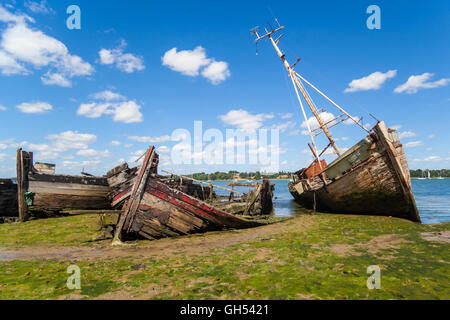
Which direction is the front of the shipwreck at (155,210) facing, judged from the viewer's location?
facing the viewer and to the left of the viewer

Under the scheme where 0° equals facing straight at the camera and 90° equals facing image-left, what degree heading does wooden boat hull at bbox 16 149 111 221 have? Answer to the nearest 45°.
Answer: approximately 90°

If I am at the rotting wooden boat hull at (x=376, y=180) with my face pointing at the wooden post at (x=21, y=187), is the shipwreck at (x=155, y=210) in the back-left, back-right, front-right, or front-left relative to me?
front-left

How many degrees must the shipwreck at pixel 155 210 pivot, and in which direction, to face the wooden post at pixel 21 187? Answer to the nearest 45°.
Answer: approximately 90° to its right

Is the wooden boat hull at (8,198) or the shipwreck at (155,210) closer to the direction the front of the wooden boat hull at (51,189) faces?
the wooden boat hull

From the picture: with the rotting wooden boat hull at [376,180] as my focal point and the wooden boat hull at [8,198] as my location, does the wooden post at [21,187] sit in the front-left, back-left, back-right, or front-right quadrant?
front-right

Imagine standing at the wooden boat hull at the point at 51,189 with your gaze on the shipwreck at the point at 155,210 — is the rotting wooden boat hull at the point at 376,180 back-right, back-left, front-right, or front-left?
front-left

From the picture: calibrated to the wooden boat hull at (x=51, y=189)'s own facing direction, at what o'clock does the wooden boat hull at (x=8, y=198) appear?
the wooden boat hull at (x=8, y=198) is roughly at 1 o'clock from the wooden boat hull at (x=51, y=189).

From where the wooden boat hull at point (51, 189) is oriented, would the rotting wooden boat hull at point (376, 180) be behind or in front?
behind

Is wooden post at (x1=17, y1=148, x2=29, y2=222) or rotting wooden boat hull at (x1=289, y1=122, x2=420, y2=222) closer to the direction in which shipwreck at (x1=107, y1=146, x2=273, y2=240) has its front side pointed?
the wooden post

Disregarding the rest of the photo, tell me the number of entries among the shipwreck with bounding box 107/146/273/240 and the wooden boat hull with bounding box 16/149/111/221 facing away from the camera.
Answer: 0
